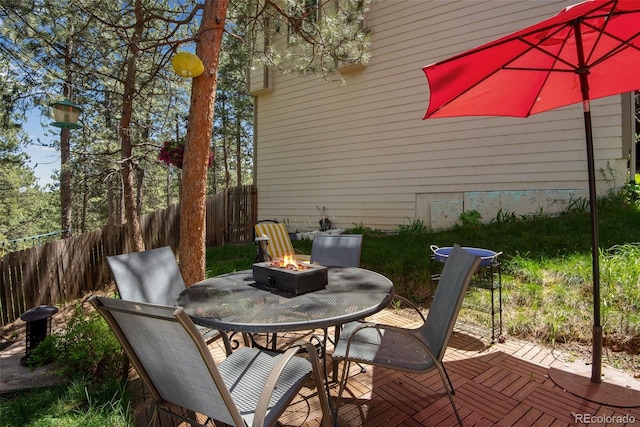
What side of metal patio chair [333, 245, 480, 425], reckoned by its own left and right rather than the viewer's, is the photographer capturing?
left

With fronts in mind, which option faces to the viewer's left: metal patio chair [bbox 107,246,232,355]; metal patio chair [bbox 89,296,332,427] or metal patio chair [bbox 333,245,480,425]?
metal patio chair [bbox 333,245,480,425]

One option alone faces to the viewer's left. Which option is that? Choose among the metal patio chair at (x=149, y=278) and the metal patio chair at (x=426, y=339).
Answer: the metal patio chair at (x=426, y=339)

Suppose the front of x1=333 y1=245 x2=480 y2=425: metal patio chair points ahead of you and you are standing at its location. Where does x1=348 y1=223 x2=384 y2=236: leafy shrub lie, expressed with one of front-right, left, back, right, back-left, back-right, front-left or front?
right

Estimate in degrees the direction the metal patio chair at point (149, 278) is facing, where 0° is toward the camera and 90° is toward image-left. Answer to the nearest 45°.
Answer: approximately 315°

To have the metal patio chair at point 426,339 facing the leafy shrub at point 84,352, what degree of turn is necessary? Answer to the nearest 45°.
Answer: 0° — it already faces it

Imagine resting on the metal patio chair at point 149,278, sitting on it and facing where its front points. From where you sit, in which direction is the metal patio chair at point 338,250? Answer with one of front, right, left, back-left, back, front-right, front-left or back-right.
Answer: front-left

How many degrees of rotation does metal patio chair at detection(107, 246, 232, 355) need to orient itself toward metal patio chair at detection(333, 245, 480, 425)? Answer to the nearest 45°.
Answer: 0° — it already faces it

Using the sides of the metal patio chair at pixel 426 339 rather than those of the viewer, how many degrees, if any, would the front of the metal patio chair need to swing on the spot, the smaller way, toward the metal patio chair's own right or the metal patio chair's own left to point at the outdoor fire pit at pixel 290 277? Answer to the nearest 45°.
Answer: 0° — it already faces it

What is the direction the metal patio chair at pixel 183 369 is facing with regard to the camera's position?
facing away from the viewer and to the right of the viewer

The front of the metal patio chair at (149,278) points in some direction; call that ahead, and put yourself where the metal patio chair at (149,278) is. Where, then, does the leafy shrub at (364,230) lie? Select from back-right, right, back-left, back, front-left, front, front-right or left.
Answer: left

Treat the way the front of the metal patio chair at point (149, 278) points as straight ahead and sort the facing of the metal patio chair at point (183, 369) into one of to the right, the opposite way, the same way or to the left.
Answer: to the left

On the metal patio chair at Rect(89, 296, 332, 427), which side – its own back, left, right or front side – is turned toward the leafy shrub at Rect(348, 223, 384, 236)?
front

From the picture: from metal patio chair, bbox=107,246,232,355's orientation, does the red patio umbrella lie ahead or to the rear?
ahead
